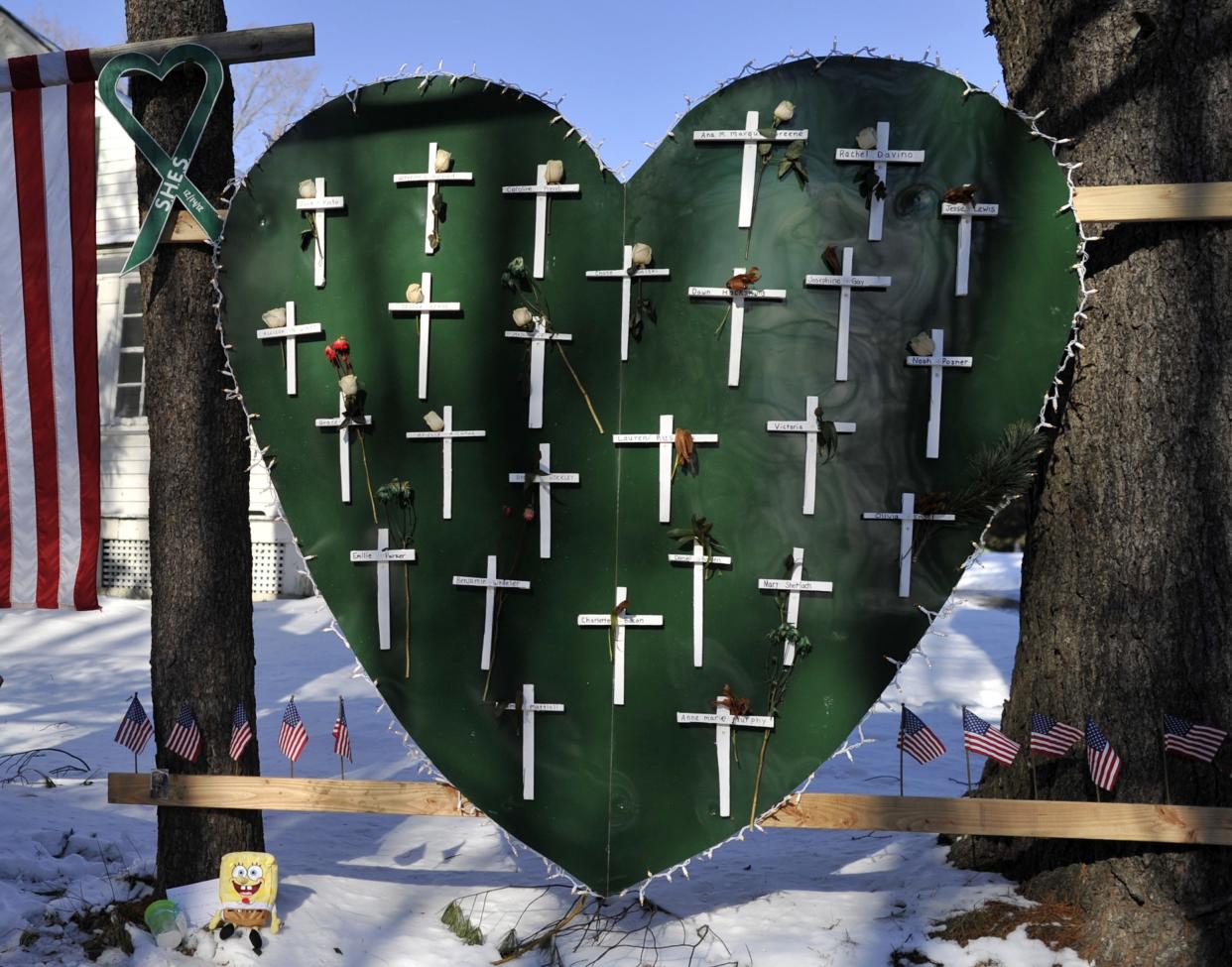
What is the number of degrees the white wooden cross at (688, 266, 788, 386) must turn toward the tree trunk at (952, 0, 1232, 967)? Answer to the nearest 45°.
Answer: approximately 90° to its left

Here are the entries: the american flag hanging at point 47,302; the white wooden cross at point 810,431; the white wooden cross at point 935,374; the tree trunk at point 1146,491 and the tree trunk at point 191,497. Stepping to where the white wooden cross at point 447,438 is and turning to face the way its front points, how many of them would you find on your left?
3

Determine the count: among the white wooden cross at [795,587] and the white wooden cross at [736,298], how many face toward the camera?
2
